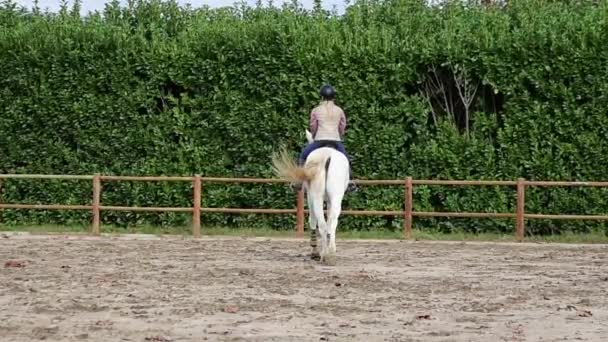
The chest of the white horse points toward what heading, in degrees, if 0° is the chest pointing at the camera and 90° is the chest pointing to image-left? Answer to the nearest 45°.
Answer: approximately 180°

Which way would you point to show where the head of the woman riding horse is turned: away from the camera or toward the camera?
away from the camera

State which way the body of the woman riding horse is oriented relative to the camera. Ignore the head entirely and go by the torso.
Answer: away from the camera

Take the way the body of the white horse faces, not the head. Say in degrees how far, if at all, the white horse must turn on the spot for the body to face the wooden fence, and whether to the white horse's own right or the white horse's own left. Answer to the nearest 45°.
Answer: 0° — it already faces it
